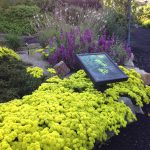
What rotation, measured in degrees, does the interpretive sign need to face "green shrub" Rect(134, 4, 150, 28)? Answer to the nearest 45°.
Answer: approximately 135° to its left

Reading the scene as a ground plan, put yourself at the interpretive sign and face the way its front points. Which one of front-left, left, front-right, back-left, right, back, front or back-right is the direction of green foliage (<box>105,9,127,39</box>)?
back-left

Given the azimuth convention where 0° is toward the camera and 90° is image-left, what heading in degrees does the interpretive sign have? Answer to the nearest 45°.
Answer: approximately 315°

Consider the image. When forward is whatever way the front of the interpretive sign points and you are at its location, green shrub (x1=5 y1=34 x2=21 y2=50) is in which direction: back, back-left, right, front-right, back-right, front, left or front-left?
back

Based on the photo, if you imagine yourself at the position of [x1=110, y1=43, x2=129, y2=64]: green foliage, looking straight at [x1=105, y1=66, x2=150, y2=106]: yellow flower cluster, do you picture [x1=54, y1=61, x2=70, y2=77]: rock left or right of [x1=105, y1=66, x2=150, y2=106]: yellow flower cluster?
right

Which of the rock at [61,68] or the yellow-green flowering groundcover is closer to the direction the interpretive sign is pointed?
the yellow-green flowering groundcover

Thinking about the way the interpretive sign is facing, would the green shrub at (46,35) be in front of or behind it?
behind
